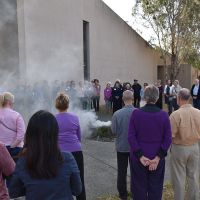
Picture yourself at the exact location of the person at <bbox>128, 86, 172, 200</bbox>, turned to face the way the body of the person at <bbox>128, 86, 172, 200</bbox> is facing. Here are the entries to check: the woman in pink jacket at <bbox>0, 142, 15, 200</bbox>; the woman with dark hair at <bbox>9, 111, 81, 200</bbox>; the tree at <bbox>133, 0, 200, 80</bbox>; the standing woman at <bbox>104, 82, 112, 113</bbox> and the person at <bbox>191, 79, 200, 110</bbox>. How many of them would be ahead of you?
3

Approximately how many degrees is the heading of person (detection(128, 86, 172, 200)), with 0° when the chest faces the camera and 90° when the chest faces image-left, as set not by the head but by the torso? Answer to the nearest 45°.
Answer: approximately 180°

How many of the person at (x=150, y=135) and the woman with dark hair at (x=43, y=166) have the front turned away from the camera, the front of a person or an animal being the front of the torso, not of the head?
2

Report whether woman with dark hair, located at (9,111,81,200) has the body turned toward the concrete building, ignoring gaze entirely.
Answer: yes

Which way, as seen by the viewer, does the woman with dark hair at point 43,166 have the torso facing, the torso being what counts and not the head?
away from the camera

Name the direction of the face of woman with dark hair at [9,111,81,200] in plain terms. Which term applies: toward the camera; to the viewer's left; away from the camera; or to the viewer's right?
away from the camera
